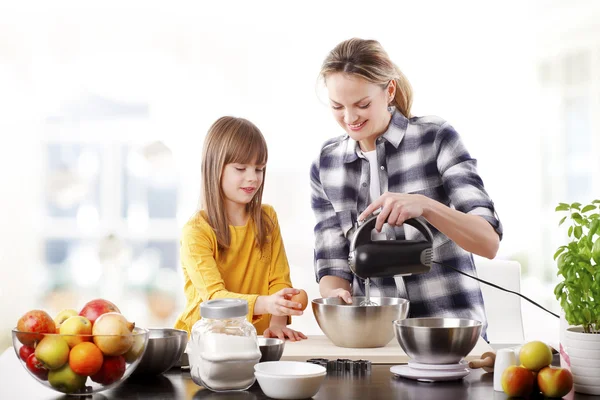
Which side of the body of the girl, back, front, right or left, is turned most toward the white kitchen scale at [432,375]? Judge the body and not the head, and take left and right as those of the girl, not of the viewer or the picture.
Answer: front

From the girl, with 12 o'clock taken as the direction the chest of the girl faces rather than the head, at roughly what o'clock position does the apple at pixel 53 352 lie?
The apple is roughly at 2 o'clock from the girl.

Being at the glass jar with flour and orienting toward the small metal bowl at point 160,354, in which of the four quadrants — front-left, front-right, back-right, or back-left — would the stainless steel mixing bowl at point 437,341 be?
back-right

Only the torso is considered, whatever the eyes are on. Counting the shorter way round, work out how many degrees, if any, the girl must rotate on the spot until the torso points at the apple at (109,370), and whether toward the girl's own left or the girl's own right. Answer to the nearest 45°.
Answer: approximately 45° to the girl's own right

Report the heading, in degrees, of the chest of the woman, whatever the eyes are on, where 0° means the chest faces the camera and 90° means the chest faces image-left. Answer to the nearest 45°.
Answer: approximately 45°

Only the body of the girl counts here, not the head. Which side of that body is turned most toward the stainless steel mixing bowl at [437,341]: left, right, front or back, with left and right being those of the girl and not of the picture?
front

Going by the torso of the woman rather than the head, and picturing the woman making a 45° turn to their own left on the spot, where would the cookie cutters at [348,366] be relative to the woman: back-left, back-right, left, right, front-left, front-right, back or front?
front

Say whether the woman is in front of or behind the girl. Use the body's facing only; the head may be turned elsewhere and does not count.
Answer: in front

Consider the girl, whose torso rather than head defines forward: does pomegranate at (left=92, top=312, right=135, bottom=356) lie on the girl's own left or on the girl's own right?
on the girl's own right

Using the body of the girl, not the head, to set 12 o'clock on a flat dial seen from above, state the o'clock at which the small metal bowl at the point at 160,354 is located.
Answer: The small metal bowl is roughly at 2 o'clock from the girl.

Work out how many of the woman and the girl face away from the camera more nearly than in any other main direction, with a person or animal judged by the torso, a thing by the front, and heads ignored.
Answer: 0

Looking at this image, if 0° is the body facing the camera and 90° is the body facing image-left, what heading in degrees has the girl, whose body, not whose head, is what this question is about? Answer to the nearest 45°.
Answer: approximately 315°

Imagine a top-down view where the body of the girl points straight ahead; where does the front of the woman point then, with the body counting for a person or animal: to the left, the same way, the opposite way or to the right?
to the right

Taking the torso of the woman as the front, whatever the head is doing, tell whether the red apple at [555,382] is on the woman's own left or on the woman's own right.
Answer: on the woman's own left

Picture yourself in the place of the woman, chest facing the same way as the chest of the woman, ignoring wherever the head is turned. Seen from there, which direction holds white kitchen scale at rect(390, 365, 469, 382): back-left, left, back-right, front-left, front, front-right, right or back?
front-left

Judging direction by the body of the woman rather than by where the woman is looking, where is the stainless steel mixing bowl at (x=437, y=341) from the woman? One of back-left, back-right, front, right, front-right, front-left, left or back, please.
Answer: front-left
